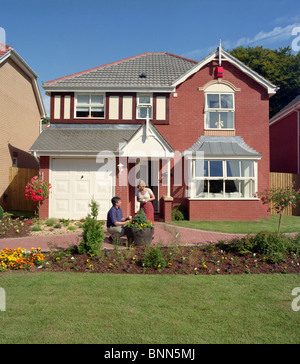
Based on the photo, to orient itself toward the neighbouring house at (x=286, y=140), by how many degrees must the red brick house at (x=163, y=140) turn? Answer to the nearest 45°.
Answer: approximately 135° to its left

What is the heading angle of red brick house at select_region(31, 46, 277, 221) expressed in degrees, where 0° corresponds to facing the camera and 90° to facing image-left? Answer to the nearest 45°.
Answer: approximately 0°

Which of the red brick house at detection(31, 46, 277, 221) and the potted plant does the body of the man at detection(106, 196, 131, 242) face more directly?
the potted plant

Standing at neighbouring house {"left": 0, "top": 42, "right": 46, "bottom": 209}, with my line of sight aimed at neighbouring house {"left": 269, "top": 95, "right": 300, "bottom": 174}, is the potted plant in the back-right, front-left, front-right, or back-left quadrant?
front-right

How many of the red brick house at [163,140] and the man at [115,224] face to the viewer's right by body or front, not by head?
1

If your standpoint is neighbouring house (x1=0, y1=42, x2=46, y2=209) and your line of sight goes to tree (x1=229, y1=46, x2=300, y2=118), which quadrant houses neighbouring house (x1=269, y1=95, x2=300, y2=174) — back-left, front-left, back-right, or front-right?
front-right

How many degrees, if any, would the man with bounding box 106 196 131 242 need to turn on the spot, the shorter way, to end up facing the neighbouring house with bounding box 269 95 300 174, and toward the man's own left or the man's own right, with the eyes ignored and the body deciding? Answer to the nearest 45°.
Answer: approximately 45° to the man's own left

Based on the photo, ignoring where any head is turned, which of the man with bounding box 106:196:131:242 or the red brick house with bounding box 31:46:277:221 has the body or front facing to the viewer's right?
the man

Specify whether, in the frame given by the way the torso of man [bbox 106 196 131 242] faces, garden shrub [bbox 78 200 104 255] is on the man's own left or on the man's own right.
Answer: on the man's own right

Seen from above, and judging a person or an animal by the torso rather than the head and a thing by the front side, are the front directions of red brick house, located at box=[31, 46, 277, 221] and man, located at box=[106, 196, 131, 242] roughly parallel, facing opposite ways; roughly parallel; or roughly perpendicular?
roughly perpendicular

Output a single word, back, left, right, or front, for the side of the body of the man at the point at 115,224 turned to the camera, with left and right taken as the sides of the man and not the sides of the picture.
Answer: right
